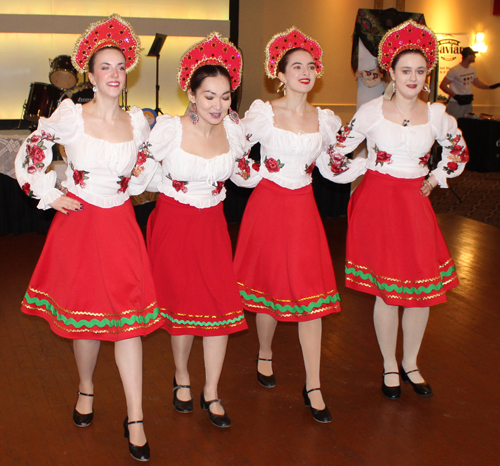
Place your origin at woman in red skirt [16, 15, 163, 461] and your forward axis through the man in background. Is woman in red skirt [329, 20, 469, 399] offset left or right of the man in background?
right

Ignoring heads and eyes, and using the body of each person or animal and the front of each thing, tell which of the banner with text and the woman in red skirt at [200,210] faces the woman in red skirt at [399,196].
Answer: the banner with text

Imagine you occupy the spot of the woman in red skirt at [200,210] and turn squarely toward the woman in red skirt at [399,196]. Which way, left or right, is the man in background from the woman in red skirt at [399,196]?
left

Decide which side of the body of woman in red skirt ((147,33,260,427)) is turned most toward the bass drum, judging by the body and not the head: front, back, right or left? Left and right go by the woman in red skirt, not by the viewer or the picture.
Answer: back

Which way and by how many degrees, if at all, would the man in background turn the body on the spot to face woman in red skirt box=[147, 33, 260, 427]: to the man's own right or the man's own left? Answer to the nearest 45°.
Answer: approximately 45° to the man's own right

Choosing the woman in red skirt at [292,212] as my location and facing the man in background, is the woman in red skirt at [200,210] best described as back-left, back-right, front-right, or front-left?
back-left

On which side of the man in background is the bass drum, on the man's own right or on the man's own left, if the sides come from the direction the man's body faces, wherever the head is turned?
on the man's own right

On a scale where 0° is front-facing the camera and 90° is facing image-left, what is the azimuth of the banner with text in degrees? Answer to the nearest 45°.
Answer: approximately 0°
